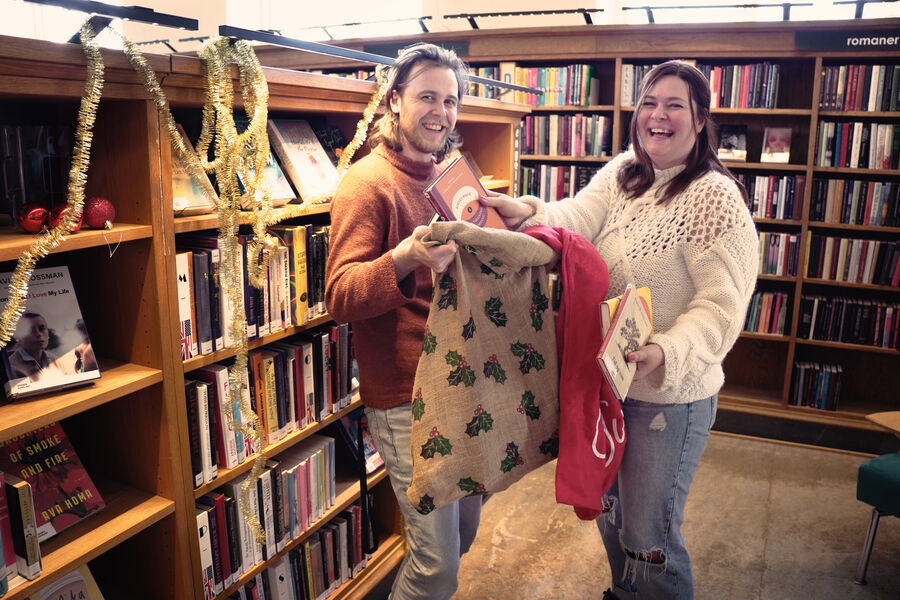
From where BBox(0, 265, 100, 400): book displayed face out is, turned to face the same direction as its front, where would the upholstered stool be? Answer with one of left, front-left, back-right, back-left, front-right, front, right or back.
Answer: front-left

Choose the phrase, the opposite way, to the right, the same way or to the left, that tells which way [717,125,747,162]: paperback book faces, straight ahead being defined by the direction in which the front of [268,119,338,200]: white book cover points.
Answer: to the right

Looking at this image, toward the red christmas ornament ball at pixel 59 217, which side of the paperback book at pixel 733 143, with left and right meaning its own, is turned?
front

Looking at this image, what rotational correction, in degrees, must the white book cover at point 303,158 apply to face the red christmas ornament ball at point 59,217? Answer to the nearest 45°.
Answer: approximately 90° to its right

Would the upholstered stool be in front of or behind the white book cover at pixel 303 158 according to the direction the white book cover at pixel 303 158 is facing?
in front

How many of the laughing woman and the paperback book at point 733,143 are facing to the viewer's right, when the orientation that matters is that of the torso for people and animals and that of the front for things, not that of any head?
0

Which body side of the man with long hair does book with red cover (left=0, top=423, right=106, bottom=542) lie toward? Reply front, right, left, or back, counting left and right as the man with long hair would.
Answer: right

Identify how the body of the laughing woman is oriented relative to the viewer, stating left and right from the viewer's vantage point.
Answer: facing the viewer and to the left of the viewer

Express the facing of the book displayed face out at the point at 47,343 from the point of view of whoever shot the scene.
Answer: facing the viewer and to the right of the viewer

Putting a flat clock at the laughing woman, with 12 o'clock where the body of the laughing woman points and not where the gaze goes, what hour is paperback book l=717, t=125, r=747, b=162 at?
The paperback book is roughly at 5 o'clock from the laughing woman.

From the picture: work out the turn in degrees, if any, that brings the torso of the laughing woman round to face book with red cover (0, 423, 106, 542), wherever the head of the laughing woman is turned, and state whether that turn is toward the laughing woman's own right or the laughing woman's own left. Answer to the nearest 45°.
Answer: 0° — they already face it

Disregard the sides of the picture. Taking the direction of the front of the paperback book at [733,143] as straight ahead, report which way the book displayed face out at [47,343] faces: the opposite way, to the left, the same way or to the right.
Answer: to the left

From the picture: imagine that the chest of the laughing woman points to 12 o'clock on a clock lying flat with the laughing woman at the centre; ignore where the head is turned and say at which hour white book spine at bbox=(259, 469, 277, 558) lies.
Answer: The white book spine is roughly at 1 o'clock from the laughing woman.
